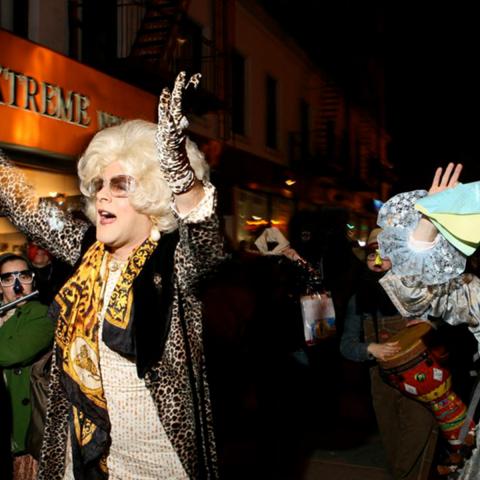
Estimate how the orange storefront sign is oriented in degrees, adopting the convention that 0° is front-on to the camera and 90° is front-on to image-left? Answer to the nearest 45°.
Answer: approximately 315°

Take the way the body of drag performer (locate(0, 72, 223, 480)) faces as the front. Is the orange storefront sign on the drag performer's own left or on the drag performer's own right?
on the drag performer's own right

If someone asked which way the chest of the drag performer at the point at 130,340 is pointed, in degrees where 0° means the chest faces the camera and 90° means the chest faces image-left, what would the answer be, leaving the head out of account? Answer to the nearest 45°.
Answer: approximately 45°

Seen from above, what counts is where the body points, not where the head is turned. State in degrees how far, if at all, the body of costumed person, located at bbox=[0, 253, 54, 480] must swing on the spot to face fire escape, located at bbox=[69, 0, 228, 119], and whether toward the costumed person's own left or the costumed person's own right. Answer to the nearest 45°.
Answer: approximately 180°

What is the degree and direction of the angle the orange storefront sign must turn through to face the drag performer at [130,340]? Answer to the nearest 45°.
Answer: approximately 45° to its right

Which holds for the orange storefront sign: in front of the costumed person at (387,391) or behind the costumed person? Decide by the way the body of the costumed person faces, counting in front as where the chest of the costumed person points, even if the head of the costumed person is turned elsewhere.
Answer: behind

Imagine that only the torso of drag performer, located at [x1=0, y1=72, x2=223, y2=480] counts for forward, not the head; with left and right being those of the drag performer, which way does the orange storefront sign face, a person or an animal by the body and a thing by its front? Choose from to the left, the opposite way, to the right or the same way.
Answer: to the left
